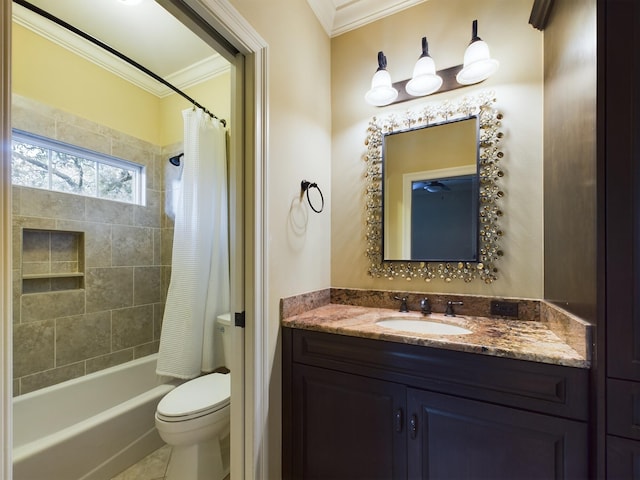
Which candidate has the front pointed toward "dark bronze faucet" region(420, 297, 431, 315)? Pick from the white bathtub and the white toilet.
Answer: the white bathtub

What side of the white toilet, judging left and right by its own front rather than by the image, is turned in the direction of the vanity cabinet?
left

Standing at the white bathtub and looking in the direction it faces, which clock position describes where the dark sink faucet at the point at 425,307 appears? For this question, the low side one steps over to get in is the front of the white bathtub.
The dark sink faucet is roughly at 12 o'clock from the white bathtub.

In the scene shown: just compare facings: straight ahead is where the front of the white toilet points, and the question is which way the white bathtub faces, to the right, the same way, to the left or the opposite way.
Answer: to the left

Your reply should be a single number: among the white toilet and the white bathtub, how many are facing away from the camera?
0

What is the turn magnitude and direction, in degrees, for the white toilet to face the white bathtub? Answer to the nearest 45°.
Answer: approximately 90° to its right

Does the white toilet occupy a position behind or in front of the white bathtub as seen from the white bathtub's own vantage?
in front

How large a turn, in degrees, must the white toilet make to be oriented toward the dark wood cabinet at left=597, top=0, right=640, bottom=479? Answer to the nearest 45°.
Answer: approximately 90° to its left

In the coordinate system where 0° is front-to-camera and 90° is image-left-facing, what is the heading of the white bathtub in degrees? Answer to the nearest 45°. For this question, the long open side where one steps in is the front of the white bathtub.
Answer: approximately 315°

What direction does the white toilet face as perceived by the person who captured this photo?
facing the viewer and to the left of the viewer
